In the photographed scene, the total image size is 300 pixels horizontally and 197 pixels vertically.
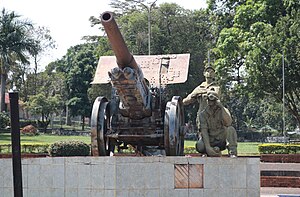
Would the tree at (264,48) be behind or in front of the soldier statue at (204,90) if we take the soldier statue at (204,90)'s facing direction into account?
behind

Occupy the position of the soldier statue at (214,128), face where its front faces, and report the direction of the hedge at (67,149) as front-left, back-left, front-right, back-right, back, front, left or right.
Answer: back-right

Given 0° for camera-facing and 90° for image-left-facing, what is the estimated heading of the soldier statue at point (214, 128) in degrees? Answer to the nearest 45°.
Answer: approximately 0°

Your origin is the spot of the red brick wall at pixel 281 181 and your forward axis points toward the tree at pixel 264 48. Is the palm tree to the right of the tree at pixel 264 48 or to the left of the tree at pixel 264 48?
left

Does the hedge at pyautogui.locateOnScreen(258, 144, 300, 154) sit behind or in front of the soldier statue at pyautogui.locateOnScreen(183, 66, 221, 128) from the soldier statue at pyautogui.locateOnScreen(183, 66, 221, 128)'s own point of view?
behind

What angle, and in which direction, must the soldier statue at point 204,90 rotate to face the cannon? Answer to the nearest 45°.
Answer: approximately 90° to its right

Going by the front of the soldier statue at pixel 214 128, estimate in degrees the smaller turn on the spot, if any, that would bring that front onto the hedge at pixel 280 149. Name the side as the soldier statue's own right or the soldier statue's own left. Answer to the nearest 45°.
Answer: approximately 180°
